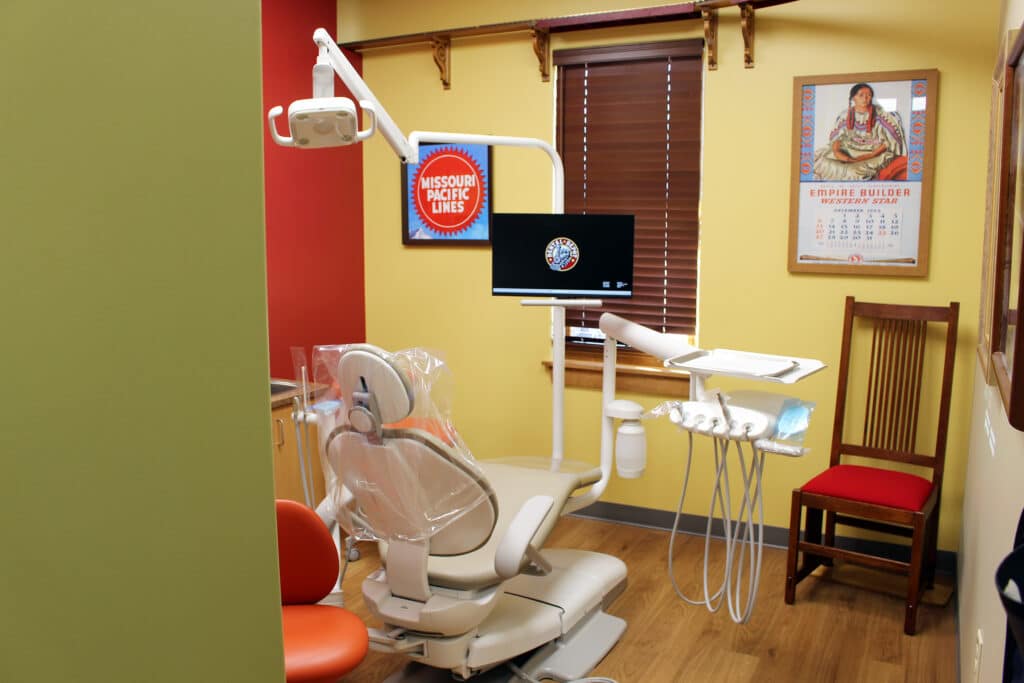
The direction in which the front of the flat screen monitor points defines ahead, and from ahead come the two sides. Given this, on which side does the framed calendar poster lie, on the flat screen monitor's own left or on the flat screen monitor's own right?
on the flat screen monitor's own left

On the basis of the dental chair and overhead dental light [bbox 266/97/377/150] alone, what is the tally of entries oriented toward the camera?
1

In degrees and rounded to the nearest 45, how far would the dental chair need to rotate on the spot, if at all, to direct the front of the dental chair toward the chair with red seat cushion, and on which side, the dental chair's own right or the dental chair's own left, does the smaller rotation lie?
0° — it already faces it

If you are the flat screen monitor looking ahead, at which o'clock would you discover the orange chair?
The orange chair is roughly at 1 o'clock from the flat screen monitor.
